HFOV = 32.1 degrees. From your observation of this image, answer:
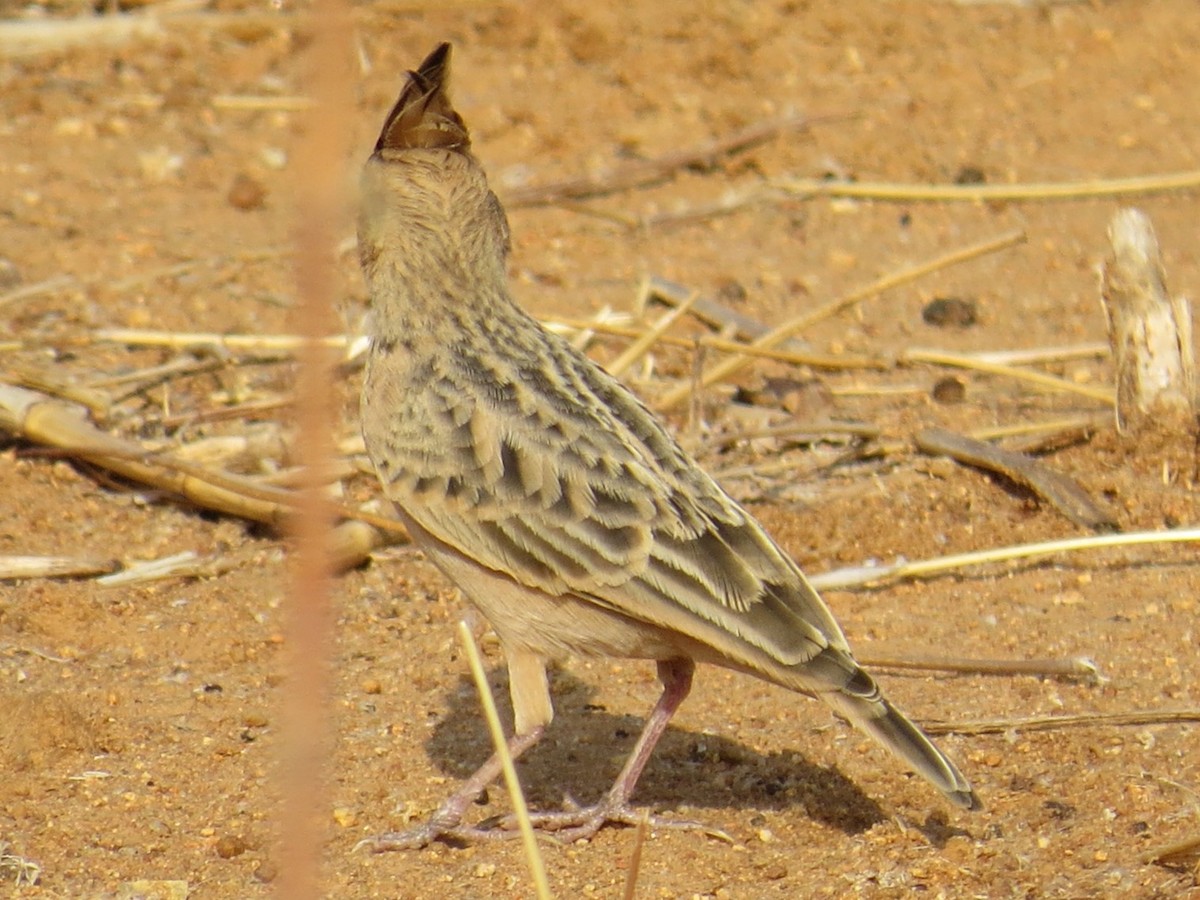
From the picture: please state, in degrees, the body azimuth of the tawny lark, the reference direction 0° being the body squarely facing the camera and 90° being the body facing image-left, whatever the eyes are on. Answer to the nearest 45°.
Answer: approximately 90°

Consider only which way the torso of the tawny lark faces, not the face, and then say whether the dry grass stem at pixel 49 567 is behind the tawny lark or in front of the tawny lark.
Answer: in front

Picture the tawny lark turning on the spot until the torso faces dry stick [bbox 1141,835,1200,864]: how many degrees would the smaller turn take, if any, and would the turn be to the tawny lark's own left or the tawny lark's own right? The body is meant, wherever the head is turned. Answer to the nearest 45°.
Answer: approximately 180°

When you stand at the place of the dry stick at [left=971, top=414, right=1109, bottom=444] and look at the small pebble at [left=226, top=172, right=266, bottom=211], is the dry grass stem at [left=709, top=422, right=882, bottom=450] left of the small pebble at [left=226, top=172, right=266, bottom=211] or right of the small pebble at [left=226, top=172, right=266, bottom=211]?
left

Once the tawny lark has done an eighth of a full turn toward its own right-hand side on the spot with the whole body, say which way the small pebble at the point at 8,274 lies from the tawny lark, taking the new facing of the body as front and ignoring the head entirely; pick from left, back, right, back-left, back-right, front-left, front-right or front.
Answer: front

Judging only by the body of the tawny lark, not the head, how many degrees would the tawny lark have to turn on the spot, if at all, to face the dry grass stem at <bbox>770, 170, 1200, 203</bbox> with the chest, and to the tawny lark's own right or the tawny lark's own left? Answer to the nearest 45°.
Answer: approximately 90° to the tawny lark's own right

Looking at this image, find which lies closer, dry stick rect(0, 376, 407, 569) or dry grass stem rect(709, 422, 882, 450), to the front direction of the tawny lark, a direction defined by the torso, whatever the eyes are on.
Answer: the dry stick

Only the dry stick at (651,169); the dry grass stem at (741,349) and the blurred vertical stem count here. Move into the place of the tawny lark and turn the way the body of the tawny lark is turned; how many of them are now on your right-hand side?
2

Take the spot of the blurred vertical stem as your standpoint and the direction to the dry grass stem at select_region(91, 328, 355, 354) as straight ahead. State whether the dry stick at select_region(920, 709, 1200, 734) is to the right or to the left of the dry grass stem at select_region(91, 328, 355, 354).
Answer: right

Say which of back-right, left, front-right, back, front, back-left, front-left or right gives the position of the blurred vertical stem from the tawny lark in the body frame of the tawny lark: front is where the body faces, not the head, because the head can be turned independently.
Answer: left

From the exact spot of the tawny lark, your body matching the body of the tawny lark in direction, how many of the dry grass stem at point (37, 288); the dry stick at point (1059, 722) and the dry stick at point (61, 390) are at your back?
1

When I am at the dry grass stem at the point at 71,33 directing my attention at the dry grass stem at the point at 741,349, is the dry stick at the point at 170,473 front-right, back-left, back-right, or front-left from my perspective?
front-right

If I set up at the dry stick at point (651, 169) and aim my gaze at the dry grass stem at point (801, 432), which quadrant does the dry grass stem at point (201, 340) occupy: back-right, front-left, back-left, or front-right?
front-right

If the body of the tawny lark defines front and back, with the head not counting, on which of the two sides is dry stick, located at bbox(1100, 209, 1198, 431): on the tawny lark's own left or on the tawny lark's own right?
on the tawny lark's own right

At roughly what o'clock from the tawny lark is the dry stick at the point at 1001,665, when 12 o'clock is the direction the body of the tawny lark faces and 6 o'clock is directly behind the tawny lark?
The dry stick is roughly at 5 o'clock from the tawny lark.
